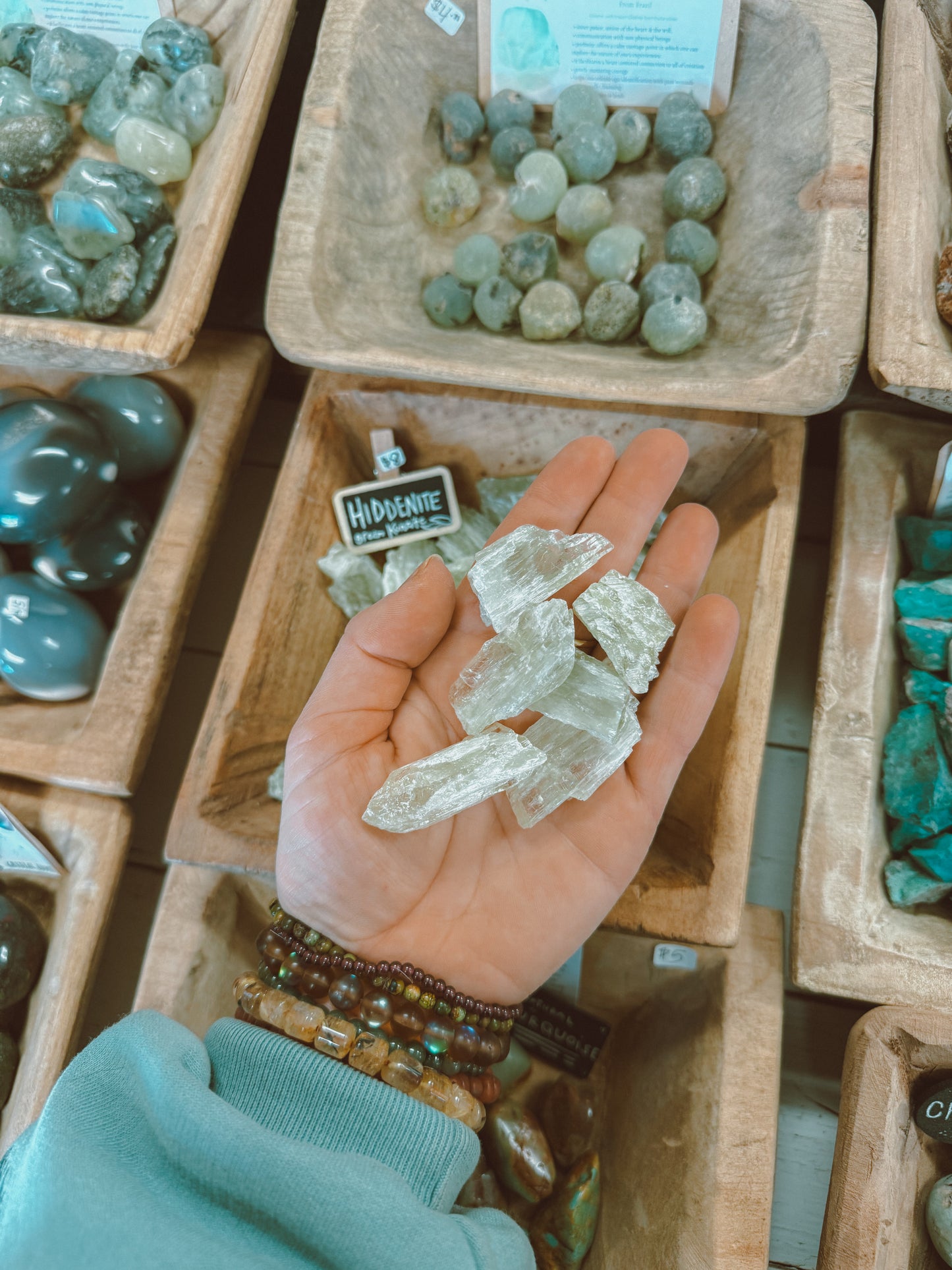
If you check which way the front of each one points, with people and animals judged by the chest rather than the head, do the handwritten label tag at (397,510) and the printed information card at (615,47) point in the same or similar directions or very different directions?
same or similar directions

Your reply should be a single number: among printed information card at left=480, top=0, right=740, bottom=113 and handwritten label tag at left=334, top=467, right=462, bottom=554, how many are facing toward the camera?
2

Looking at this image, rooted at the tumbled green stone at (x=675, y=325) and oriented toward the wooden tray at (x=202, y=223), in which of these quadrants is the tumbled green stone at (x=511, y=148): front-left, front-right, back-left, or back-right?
front-right

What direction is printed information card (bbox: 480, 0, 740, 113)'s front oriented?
toward the camera

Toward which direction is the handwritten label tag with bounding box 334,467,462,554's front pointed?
toward the camera

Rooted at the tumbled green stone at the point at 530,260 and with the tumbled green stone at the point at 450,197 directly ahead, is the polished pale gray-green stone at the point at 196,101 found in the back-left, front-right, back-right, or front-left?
front-left
